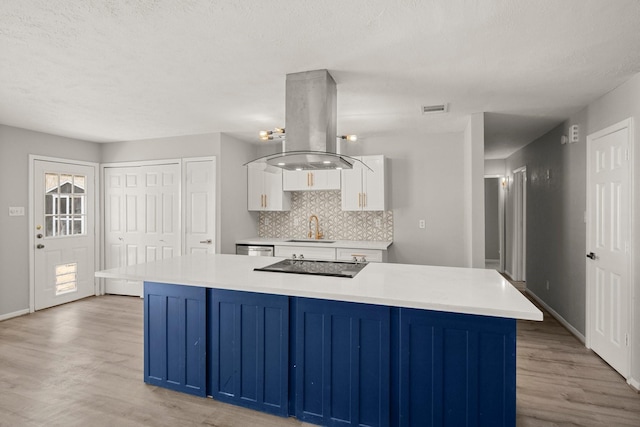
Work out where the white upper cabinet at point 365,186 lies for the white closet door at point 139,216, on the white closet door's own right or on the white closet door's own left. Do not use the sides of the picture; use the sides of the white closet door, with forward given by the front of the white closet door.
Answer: on the white closet door's own left

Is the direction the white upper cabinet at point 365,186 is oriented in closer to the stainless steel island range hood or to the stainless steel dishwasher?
the stainless steel island range hood

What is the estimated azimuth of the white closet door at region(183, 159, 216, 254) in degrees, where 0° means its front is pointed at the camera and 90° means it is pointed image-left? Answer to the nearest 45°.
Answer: approximately 0°

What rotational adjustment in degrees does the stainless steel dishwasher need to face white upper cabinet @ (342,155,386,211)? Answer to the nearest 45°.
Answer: approximately 90° to its left

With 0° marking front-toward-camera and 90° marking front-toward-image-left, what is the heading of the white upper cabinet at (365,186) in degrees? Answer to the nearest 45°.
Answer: approximately 0°

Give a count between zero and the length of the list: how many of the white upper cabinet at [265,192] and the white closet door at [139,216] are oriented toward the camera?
2

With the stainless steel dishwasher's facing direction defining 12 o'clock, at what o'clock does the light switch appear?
The light switch is roughly at 3 o'clock from the stainless steel dishwasher.

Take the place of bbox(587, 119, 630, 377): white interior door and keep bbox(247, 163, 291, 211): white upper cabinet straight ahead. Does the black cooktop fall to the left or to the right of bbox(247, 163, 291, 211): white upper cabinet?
left

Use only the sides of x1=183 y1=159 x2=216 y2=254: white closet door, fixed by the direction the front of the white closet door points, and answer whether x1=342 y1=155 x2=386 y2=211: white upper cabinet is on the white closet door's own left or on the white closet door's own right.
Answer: on the white closet door's own left

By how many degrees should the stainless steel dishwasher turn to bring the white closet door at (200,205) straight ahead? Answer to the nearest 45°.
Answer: approximately 90° to its right
